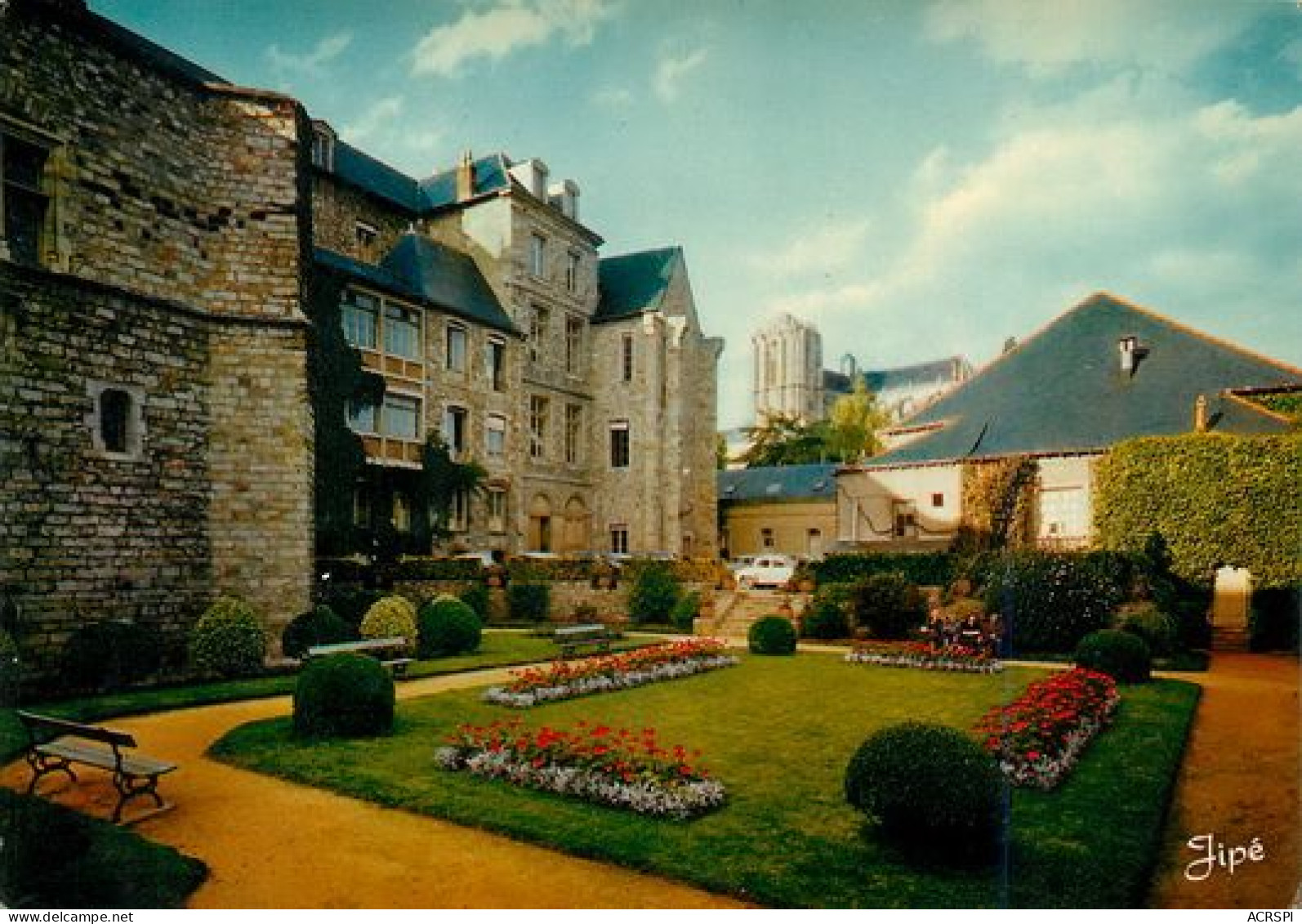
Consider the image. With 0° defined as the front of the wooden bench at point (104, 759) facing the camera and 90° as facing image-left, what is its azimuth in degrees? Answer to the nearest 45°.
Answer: approximately 225°

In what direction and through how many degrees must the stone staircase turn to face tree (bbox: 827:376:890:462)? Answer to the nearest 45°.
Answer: approximately 180°

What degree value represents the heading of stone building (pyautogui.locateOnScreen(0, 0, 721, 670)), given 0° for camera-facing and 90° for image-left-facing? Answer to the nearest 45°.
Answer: approximately 315°

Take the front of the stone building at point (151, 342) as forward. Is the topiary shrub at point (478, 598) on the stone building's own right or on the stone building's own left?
on the stone building's own left

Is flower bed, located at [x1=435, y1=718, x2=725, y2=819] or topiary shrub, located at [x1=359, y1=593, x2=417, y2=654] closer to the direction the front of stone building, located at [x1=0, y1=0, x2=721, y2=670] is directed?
the flower bed

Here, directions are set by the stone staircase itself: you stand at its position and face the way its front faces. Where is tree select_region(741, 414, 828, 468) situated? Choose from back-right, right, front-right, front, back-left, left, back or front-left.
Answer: back

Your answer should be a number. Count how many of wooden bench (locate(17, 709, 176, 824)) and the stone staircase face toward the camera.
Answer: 1

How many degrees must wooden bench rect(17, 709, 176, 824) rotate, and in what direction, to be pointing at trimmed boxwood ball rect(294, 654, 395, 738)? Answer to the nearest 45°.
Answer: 0° — it already faces it

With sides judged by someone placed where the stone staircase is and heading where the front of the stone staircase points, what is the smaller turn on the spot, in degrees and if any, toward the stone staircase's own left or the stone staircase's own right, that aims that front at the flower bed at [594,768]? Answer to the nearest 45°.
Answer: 0° — it already faces it

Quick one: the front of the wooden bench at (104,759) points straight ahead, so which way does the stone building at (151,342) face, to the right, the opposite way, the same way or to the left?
to the right
